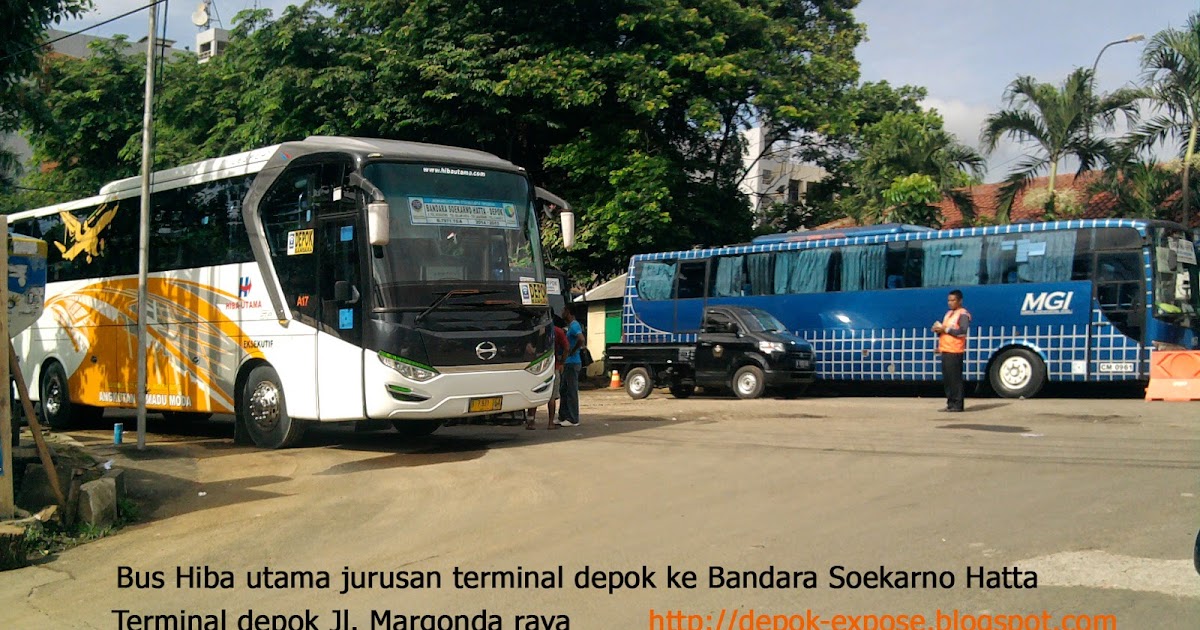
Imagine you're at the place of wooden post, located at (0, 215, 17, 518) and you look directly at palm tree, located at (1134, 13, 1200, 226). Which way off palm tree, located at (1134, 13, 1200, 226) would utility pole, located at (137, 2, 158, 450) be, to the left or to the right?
left

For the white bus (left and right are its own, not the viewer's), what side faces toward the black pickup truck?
left

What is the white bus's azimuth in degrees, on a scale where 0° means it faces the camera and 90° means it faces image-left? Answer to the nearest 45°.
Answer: approximately 315°

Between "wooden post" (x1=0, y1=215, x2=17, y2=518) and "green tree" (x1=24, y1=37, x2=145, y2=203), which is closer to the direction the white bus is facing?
the wooden post

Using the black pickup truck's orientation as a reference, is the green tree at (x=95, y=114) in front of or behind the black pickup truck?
behind
